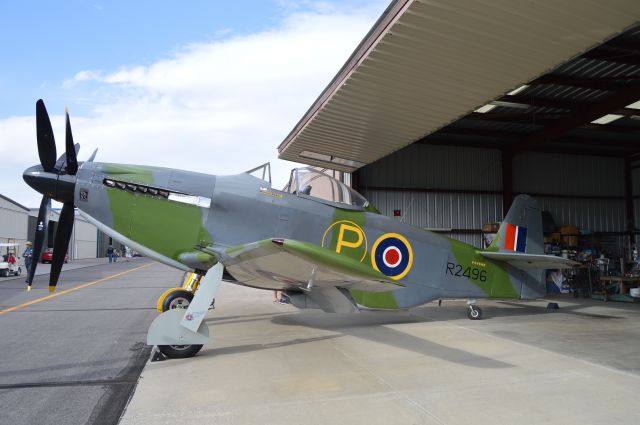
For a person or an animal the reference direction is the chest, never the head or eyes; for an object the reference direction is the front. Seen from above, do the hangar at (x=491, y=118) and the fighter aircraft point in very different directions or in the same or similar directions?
same or similar directions

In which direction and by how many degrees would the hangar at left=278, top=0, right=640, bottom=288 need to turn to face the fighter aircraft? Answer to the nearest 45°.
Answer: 0° — it already faces it

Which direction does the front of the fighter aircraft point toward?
to the viewer's left

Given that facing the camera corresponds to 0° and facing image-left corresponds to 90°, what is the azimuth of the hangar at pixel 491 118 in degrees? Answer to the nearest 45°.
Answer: approximately 45°

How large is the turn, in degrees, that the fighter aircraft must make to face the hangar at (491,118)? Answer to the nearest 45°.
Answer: approximately 135° to its right

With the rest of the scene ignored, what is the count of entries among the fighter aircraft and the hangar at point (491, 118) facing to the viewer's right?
0
